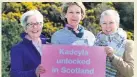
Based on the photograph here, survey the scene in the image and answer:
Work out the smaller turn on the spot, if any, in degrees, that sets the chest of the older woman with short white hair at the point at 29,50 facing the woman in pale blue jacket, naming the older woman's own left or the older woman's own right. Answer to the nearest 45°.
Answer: approximately 45° to the older woman's own left

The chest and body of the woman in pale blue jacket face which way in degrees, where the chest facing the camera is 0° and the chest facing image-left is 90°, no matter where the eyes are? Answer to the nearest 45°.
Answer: approximately 0°

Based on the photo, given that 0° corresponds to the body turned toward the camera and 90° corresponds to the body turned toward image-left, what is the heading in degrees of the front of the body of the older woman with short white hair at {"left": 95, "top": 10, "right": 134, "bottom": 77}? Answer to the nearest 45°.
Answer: approximately 45°

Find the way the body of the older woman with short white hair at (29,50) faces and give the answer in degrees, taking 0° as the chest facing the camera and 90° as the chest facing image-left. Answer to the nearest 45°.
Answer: approximately 315°

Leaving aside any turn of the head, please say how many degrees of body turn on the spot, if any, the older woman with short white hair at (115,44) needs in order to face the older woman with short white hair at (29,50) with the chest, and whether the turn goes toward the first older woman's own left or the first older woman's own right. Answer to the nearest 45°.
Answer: approximately 45° to the first older woman's own right

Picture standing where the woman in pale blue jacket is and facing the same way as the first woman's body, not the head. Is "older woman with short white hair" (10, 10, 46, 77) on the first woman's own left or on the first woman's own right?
on the first woman's own right
